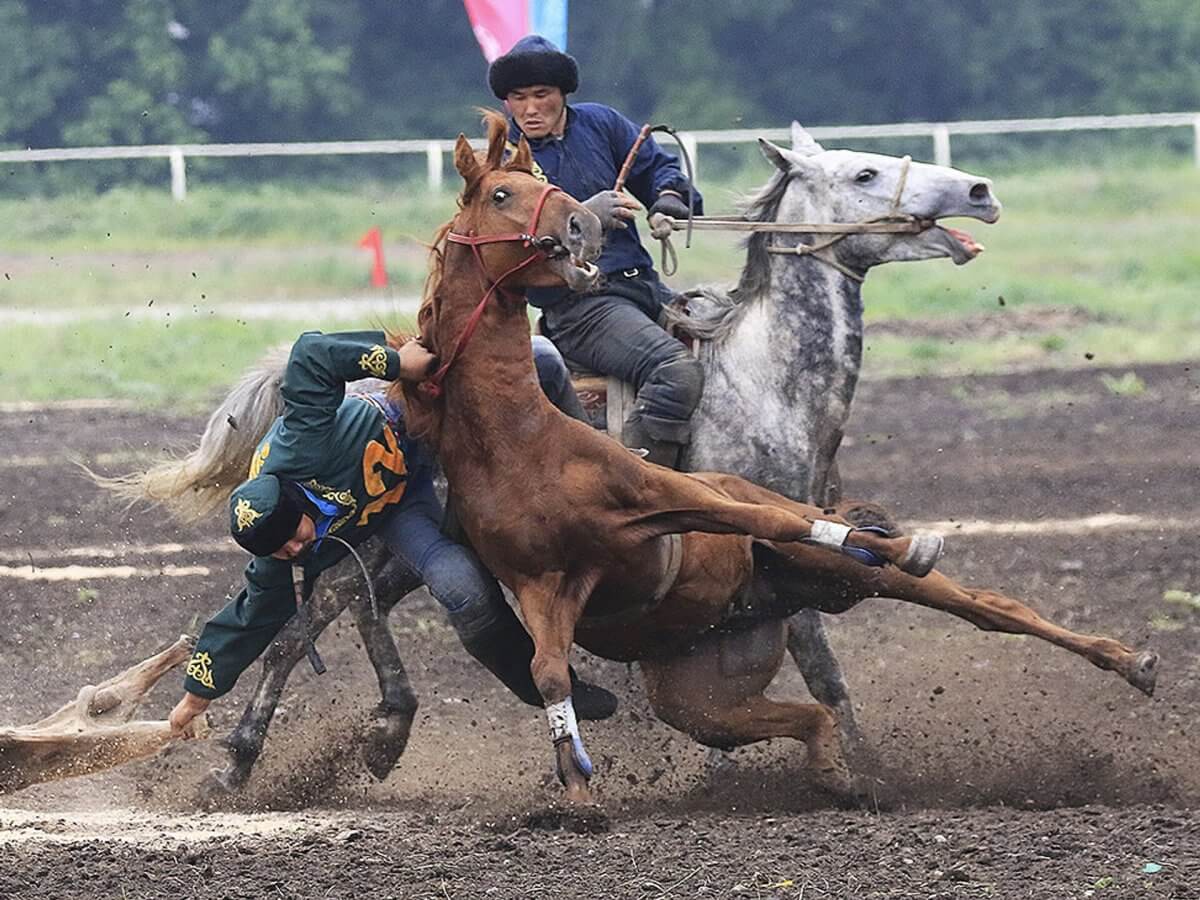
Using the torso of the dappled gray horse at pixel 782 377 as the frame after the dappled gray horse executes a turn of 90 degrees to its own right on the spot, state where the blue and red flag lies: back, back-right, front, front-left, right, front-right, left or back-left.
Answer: back

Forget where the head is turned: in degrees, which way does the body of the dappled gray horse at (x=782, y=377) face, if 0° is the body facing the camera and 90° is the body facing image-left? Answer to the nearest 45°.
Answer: approximately 270°
